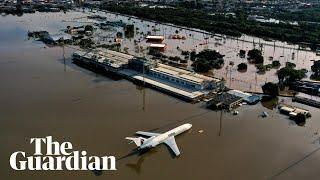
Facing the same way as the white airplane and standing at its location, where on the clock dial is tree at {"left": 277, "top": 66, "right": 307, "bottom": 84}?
The tree is roughly at 12 o'clock from the white airplane.

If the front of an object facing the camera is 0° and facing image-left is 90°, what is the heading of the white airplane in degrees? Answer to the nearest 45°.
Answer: approximately 225°

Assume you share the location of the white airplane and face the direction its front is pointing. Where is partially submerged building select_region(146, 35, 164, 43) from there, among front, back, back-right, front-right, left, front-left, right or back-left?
front-left

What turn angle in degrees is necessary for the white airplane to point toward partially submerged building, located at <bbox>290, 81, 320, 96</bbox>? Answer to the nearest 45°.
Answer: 0° — it already faces it

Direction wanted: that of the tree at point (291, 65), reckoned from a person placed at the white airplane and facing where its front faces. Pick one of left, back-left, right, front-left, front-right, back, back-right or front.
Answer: front

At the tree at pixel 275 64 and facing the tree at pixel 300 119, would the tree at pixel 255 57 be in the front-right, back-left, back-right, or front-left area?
back-right

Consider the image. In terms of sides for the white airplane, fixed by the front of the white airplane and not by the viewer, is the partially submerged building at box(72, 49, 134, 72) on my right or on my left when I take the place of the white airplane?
on my left

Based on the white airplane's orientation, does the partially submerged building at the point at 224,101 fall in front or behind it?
in front

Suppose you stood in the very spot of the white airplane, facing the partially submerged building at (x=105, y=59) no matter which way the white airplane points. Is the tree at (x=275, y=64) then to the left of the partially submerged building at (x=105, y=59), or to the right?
right

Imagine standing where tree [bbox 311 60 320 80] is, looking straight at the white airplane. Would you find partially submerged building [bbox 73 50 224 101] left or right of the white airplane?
right

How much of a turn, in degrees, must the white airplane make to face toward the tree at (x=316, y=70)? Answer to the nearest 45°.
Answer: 0° — it already faces it

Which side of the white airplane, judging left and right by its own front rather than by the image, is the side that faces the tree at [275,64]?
front

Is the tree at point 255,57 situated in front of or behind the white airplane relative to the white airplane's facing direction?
in front

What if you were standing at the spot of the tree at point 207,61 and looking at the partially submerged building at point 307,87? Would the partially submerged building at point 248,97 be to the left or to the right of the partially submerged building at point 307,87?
right
